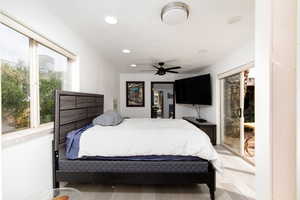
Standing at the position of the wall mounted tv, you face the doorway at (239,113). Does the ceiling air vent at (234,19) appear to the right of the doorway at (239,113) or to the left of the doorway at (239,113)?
right

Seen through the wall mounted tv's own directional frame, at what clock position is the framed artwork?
The framed artwork is roughly at 2 o'clock from the wall mounted tv.

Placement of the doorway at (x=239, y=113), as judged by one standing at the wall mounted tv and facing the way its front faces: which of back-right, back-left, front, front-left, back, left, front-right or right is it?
left

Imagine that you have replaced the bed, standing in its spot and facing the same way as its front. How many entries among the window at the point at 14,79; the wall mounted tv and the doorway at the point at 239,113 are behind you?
1

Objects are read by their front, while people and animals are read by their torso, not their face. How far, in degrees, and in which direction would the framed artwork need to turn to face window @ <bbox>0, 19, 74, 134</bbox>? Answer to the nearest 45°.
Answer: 0° — it already faces it

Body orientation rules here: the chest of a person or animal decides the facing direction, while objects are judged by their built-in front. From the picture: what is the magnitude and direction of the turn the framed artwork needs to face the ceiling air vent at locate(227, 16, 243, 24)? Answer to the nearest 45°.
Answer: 0° — it already faces it

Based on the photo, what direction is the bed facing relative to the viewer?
to the viewer's right

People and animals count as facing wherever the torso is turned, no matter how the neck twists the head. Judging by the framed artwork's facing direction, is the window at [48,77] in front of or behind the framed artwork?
in front

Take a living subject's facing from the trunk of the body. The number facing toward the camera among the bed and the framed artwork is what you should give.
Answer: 1

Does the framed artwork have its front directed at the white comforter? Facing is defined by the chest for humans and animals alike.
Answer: yes

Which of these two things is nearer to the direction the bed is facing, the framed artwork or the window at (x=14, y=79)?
the framed artwork

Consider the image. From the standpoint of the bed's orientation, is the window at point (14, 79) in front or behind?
behind

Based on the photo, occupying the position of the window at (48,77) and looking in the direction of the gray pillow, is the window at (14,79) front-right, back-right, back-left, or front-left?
back-right
